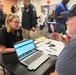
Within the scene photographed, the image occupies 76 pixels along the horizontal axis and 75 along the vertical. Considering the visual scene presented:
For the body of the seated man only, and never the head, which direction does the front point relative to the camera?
to the viewer's left

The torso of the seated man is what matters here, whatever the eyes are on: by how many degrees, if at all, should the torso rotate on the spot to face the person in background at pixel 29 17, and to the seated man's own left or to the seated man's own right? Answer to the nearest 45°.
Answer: approximately 90° to the seated man's own right

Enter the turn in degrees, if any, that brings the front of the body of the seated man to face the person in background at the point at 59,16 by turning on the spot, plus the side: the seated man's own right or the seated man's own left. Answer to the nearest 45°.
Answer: approximately 90° to the seated man's own right

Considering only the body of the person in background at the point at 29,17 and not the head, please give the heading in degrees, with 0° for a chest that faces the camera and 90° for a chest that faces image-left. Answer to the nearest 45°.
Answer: approximately 45°
